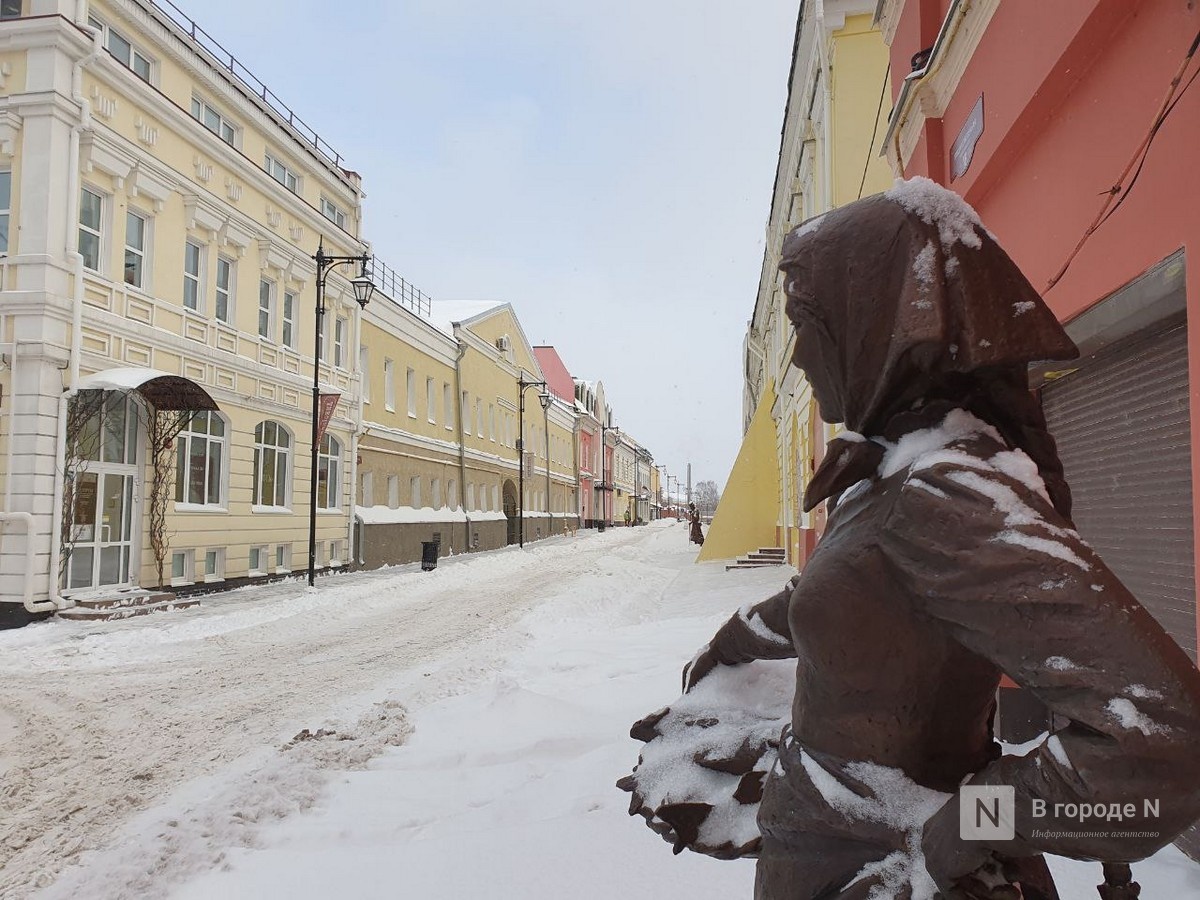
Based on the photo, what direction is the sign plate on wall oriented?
to the viewer's left

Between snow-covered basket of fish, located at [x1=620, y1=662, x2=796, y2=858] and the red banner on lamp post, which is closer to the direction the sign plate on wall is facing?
the red banner on lamp post

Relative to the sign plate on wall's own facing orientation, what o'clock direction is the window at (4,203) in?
The window is roughly at 12 o'clock from the sign plate on wall.

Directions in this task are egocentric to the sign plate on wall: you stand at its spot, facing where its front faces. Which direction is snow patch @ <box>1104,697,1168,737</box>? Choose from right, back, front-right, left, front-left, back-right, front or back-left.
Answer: left

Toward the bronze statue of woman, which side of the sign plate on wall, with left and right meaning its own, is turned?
left

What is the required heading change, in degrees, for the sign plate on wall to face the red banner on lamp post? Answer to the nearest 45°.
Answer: approximately 45° to its right

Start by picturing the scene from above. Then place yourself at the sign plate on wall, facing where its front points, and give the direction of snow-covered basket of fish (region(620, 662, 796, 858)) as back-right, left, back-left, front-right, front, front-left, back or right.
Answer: left

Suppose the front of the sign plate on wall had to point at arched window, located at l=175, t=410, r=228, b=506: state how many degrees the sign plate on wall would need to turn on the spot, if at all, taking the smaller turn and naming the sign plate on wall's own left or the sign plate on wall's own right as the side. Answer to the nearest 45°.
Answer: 0° — it already faces it

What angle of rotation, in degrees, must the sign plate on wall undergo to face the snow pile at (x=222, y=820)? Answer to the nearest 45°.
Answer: approximately 45° to its left

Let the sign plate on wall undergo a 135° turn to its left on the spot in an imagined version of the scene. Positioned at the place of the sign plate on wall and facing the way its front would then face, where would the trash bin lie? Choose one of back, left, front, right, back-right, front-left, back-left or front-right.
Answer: back

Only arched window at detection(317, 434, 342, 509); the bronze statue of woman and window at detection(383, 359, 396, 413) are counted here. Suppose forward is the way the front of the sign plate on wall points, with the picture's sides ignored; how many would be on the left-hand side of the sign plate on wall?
1

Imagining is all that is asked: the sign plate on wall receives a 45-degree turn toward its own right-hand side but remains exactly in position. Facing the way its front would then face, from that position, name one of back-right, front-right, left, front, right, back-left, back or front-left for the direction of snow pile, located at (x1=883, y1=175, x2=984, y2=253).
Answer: back-left

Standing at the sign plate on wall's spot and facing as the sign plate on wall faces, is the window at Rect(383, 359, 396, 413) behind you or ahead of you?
ahead

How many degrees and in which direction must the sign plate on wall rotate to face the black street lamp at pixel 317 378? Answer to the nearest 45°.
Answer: approximately 45° to its right

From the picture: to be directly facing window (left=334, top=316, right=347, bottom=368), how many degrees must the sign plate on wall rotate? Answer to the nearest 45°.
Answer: approximately 45° to its right

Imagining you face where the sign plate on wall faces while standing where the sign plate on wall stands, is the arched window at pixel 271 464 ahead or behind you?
ahead

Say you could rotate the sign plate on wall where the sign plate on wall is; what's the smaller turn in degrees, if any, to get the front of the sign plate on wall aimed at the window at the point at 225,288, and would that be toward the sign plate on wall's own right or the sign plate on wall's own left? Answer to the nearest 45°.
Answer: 0° — it already faces it

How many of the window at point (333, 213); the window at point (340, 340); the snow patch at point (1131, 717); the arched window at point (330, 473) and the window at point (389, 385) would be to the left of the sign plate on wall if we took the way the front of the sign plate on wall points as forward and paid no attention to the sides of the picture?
1

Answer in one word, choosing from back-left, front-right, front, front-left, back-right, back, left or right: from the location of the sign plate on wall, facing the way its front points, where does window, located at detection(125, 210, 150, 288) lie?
front

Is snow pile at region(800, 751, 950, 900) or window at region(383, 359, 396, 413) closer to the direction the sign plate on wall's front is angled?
the window
